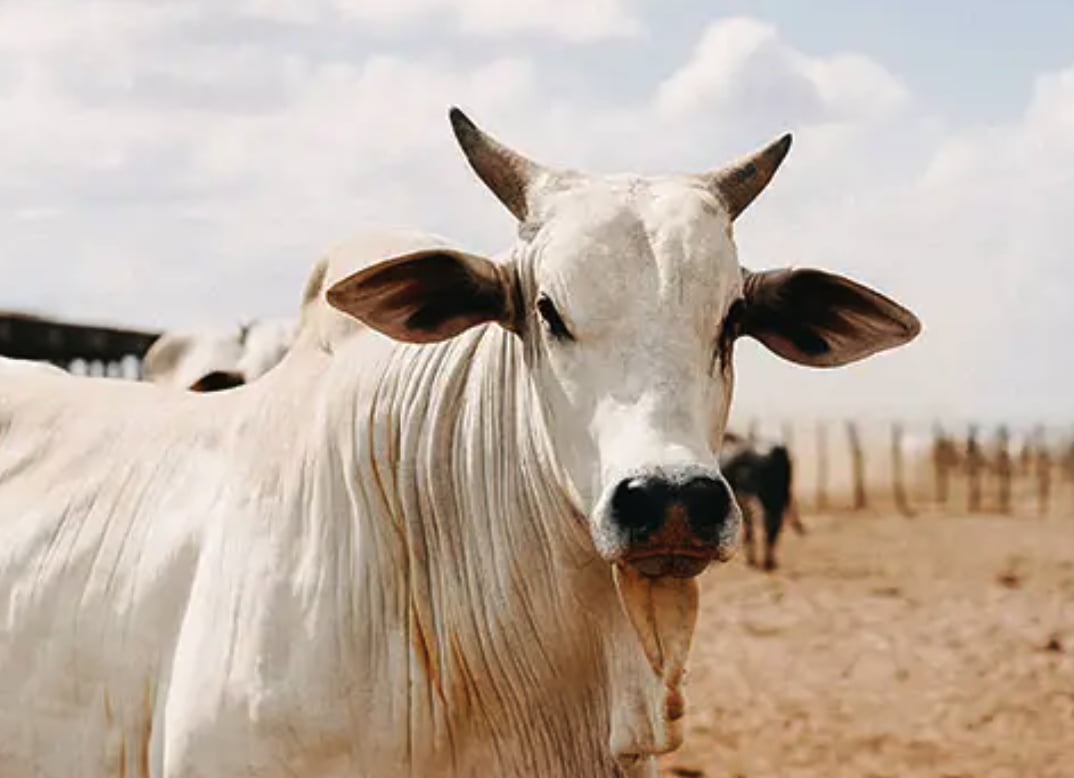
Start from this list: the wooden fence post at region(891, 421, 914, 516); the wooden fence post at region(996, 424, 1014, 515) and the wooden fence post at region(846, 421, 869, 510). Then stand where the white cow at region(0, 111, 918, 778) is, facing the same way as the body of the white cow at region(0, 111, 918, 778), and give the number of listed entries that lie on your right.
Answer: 0

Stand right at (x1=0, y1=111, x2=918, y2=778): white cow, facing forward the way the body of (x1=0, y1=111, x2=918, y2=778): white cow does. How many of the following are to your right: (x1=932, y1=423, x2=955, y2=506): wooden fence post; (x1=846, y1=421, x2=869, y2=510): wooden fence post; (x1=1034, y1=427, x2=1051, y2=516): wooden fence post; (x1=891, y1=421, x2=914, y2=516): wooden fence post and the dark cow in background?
0

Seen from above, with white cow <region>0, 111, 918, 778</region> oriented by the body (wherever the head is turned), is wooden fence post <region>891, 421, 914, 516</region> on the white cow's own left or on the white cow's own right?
on the white cow's own left

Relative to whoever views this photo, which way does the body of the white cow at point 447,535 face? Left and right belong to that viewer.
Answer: facing the viewer and to the right of the viewer

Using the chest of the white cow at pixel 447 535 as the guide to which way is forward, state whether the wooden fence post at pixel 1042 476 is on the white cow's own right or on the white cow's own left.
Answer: on the white cow's own left

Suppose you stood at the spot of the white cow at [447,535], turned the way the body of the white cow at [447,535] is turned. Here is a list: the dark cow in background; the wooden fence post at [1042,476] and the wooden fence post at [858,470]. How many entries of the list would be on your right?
0

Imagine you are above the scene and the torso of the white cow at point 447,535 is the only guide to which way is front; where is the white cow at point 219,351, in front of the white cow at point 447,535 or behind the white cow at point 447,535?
behind

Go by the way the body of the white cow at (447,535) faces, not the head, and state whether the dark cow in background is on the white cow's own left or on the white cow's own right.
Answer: on the white cow's own left

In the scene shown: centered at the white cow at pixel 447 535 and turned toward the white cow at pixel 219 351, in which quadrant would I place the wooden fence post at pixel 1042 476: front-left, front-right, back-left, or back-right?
front-right

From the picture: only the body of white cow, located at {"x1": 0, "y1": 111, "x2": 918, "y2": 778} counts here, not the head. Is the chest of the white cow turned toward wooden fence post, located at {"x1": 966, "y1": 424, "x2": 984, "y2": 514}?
no

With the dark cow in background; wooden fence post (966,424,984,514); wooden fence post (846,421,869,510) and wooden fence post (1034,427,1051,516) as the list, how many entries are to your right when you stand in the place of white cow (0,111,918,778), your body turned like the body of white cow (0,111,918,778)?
0

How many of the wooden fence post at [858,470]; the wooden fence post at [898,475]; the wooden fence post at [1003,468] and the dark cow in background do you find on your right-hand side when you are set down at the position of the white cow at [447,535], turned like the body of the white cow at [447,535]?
0

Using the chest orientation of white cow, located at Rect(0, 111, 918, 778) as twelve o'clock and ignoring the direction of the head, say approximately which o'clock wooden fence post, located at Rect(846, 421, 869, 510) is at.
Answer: The wooden fence post is roughly at 8 o'clock from the white cow.

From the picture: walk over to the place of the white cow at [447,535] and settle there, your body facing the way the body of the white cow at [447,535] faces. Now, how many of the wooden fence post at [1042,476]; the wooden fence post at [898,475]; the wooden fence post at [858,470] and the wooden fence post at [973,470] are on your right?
0

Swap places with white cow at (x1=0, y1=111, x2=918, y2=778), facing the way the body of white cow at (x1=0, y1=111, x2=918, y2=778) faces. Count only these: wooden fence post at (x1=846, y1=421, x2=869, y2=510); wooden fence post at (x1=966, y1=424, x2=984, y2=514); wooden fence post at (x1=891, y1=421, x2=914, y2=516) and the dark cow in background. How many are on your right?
0

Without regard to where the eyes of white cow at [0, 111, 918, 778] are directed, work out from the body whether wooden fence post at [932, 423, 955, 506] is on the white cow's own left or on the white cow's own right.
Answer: on the white cow's own left
